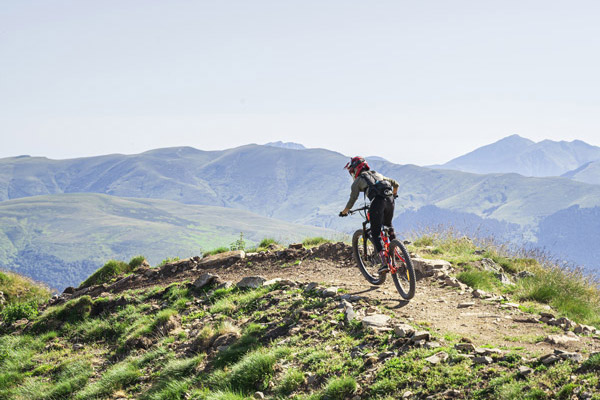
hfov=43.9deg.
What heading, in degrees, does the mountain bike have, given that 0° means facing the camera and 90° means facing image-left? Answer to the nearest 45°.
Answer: approximately 135°

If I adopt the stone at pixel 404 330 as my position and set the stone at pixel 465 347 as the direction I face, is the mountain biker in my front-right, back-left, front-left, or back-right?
back-left

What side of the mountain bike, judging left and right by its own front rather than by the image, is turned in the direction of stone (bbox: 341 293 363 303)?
left

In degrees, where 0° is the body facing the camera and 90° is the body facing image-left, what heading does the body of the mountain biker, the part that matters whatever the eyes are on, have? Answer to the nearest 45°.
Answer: approximately 135°

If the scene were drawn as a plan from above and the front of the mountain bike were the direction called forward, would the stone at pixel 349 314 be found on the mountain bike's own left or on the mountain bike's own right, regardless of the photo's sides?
on the mountain bike's own left

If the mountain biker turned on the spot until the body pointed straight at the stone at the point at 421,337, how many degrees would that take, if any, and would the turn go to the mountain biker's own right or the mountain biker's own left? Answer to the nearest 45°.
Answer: approximately 135° to the mountain biker's own left

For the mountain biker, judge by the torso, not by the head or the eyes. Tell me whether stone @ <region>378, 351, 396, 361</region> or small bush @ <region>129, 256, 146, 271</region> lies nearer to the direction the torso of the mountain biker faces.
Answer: the small bush

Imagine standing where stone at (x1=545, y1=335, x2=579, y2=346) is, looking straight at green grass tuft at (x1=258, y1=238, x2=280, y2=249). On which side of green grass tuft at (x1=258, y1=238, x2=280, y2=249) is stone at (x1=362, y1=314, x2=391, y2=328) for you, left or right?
left

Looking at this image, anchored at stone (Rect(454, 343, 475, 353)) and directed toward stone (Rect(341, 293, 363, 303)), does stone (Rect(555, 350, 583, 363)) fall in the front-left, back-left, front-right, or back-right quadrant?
back-right

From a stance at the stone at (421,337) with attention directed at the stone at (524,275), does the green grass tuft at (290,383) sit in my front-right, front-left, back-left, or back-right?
back-left

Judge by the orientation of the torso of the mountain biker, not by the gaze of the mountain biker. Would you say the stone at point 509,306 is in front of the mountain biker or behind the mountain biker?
behind

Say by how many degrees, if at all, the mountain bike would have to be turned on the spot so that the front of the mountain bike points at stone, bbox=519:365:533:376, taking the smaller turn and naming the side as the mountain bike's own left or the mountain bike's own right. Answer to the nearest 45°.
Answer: approximately 135° to the mountain bike's own left
